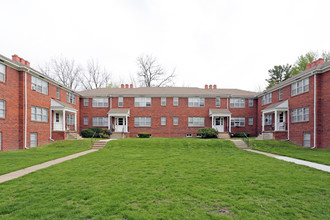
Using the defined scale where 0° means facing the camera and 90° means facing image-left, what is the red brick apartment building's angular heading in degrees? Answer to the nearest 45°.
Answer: approximately 0°
